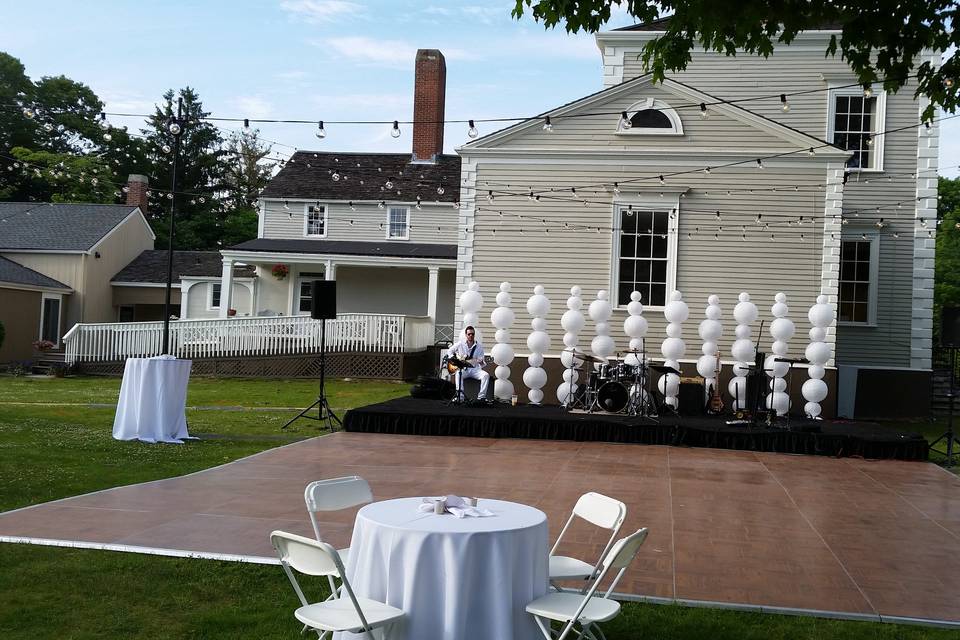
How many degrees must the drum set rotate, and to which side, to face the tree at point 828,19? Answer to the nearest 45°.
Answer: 0° — it already faces it

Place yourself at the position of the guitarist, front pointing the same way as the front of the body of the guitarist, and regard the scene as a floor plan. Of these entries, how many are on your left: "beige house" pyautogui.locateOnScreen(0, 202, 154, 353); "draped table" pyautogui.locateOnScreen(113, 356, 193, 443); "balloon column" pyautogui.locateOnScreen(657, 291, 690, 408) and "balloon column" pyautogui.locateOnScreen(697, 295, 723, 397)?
2

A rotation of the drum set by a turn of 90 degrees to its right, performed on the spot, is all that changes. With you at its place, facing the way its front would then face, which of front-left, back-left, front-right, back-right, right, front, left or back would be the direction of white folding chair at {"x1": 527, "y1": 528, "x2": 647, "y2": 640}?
left

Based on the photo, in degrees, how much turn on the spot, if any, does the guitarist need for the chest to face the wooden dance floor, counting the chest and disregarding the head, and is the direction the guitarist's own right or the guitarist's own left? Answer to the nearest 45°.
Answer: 0° — they already face it

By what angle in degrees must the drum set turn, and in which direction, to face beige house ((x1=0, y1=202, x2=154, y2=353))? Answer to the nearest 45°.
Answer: approximately 135° to its right

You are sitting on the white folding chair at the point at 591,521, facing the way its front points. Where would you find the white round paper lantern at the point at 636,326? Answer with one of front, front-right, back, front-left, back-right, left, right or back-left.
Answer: back-right

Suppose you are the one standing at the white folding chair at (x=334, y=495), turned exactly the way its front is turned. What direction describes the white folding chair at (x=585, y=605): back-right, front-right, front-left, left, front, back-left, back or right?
front

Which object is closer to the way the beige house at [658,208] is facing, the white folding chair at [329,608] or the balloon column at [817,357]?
the white folding chair

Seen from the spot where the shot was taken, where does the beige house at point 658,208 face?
facing the viewer

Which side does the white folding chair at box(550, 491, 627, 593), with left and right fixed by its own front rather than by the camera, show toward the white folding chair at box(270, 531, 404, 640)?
front

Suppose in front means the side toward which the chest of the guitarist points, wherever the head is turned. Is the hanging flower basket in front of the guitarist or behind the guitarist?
behind

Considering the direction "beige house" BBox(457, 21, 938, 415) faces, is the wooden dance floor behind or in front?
in front

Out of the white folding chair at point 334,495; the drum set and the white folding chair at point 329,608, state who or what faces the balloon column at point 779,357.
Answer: the white folding chair at point 329,608

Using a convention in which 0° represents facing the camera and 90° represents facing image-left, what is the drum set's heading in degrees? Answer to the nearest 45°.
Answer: approximately 0°

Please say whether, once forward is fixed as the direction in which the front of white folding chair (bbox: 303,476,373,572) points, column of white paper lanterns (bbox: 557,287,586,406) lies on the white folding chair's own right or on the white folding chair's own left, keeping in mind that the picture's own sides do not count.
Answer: on the white folding chair's own left

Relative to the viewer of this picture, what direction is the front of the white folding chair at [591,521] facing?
facing the viewer and to the left of the viewer

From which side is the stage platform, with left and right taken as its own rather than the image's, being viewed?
front
